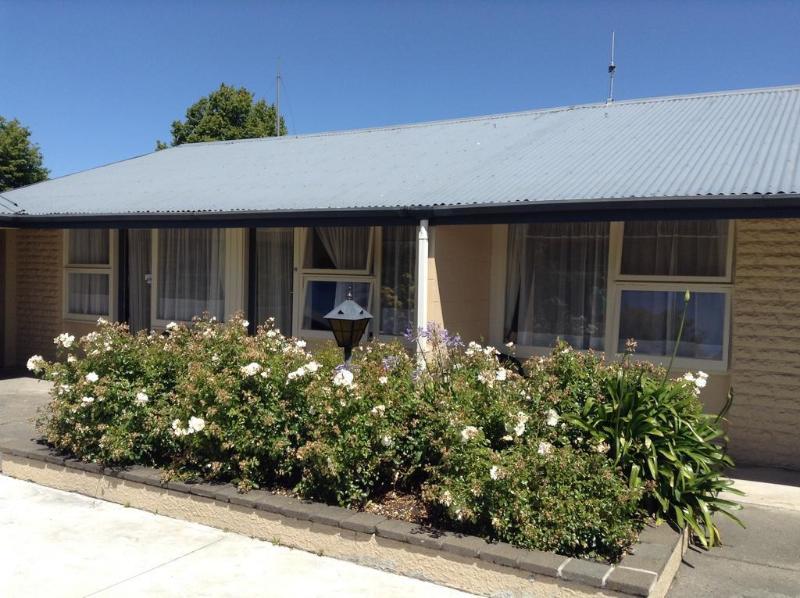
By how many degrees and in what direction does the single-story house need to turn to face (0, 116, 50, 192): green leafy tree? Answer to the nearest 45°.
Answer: approximately 90° to its right

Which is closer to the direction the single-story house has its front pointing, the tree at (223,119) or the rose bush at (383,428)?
the rose bush

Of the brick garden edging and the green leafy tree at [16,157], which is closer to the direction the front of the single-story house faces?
the brick garden edging

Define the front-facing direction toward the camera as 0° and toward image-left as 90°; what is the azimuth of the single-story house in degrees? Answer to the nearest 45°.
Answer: approximately 45°

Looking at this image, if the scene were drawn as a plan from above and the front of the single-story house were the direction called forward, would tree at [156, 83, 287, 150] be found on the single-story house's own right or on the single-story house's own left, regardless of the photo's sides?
on the single-story house's own right
